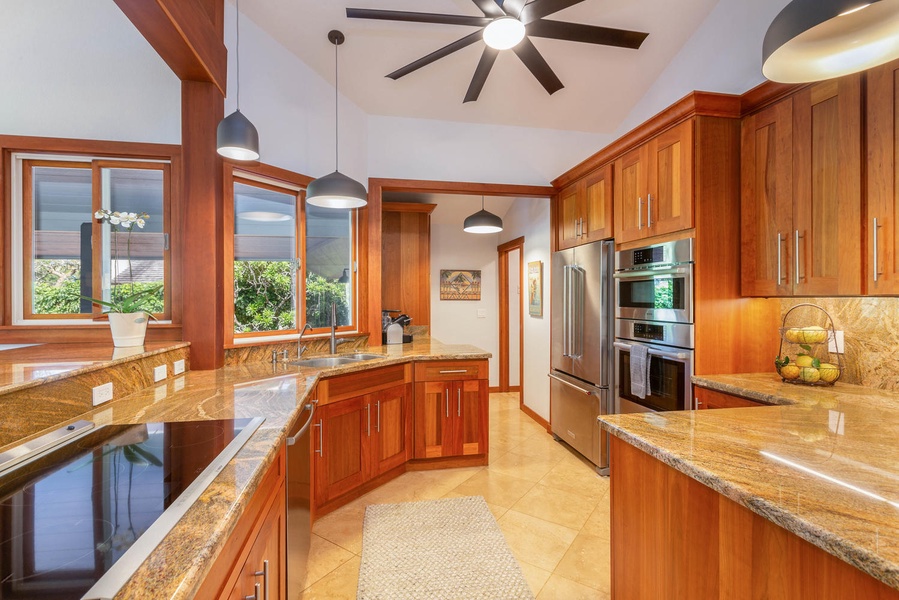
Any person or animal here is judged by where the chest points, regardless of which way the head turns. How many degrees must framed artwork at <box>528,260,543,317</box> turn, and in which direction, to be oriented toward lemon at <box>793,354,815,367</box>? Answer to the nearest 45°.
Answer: approximately 90° to its left

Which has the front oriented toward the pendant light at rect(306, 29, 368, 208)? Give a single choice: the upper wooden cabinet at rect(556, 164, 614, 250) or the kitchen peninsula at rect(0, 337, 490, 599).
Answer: the upper wooden cabinet

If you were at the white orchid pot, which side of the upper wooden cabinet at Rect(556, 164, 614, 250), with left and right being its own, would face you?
front

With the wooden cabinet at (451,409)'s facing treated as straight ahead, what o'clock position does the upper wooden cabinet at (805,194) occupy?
The upper wooden cabinet is roughly at 10 o'clock from the wooden cabinet.

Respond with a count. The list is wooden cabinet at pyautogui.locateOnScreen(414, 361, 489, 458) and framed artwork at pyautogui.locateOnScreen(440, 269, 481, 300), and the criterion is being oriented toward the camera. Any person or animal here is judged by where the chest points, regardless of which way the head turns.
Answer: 2

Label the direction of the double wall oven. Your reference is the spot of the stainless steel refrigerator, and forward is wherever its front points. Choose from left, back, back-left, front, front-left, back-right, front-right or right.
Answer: left

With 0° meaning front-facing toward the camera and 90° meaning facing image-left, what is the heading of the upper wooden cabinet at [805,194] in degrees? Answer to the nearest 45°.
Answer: approximately 45°

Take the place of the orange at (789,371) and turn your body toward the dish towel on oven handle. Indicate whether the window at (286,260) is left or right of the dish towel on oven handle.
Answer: left

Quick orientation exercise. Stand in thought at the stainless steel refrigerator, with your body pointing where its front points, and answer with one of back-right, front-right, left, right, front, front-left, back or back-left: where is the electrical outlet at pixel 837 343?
left

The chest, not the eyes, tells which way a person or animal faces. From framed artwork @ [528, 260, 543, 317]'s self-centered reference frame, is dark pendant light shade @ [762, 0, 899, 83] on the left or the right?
on its left

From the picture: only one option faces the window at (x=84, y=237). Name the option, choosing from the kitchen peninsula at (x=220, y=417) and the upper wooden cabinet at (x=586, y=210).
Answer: the upper wooden cabinet

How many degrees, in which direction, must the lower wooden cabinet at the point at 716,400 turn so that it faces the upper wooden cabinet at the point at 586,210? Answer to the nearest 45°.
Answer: approximately 90° to its right
